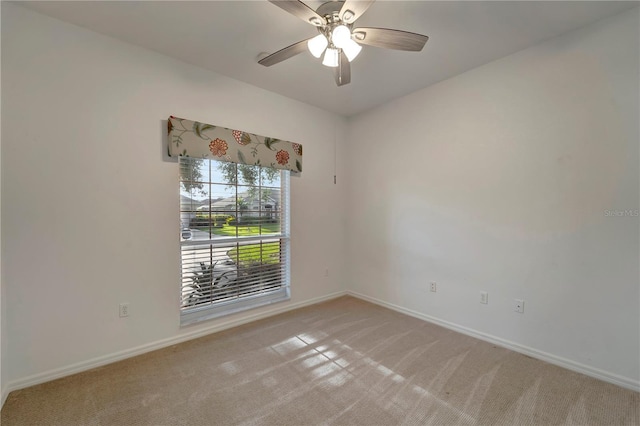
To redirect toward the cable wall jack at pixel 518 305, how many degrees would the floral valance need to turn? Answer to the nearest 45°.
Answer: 0° — it already faces it

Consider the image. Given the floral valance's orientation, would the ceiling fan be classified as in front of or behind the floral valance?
in front

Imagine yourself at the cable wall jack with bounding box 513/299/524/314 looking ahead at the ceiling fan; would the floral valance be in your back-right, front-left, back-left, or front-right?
front-right

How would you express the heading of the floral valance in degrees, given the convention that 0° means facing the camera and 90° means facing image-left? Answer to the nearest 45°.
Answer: approximately 315°

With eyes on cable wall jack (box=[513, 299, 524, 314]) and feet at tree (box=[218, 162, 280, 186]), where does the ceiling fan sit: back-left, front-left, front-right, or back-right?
front-right
